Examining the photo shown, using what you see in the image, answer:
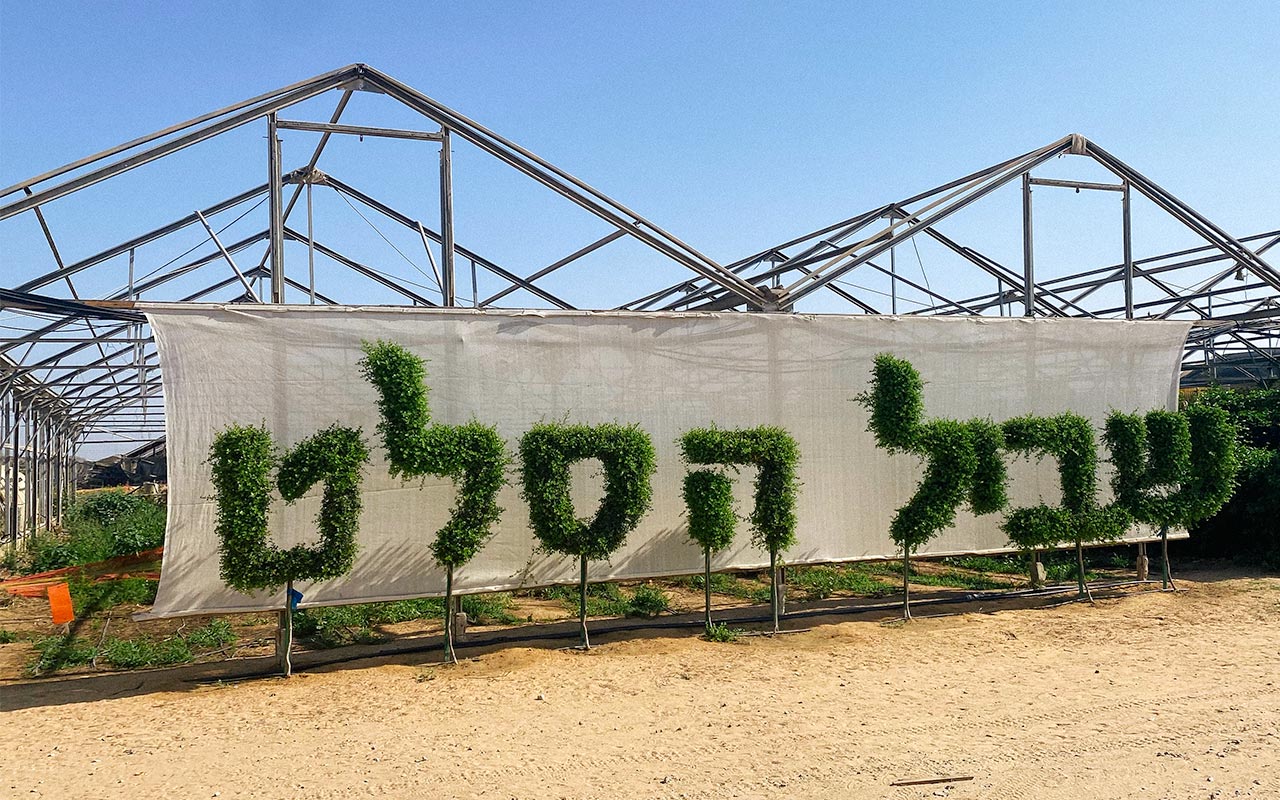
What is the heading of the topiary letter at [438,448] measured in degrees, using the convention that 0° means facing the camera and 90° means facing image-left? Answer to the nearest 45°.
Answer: approximately 0°

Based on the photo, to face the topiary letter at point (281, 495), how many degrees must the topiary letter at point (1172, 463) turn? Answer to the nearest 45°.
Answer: approximately 45° to its right

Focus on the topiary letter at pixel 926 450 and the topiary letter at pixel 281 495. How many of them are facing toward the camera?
2

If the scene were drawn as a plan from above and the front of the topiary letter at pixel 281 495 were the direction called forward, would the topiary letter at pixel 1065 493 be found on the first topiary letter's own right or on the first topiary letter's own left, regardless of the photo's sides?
on the first topiary letter's own left

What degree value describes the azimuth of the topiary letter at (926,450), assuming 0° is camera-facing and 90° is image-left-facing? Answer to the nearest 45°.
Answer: approximately 0°

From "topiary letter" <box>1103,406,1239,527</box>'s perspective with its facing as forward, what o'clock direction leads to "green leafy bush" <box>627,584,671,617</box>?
The green leafy bush is roughly at 2 o'clock from the topiary letter.

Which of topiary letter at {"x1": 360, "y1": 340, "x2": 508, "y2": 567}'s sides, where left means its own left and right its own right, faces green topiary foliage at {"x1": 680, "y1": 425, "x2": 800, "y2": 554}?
left
